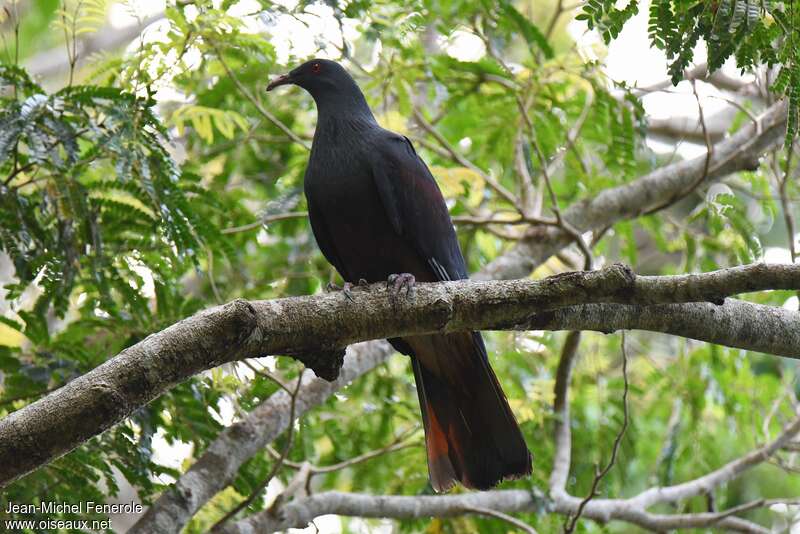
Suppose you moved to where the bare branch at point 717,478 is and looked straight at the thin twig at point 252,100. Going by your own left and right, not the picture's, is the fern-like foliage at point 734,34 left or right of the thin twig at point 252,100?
left

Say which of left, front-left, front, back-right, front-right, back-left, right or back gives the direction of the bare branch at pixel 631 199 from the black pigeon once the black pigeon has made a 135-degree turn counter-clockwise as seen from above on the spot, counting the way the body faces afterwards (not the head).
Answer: front-left

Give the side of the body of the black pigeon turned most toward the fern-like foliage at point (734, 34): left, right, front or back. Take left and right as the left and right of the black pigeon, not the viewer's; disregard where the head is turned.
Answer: left

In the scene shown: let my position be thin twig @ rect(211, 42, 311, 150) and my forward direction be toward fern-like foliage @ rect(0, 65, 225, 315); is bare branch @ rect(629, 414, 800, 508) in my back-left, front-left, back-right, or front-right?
back-left

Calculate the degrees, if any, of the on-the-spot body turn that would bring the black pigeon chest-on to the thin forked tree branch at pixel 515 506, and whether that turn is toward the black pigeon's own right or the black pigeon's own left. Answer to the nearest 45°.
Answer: approximately 135° to the black pigeon's own right
